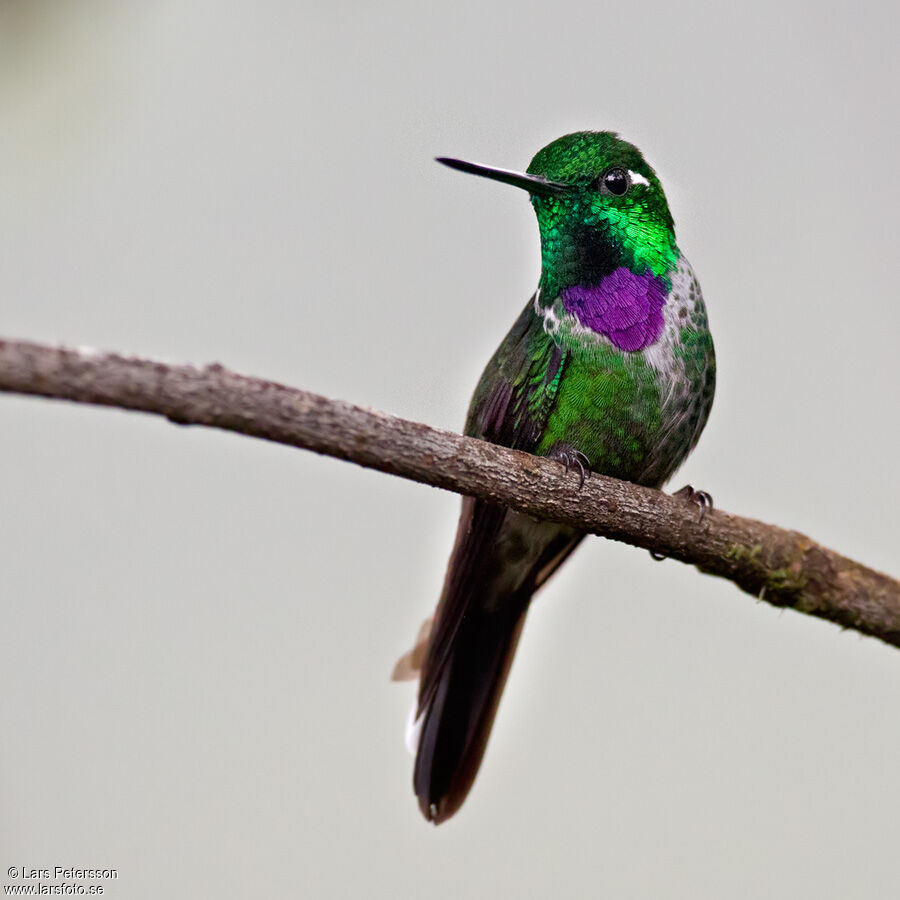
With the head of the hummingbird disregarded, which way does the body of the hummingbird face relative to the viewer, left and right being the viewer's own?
facing the viewer and to the right of the viewer
